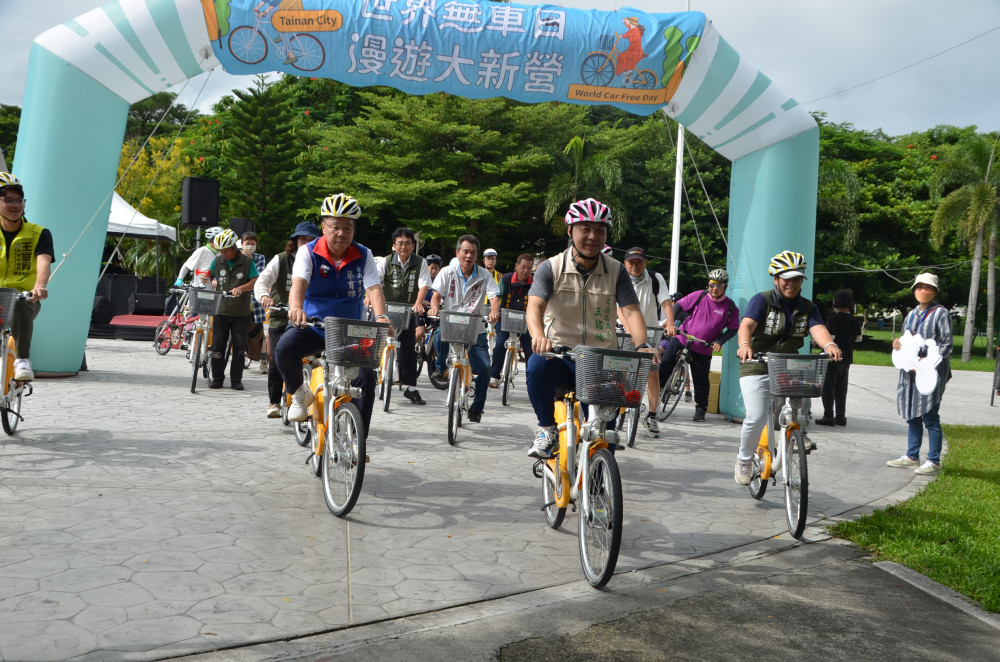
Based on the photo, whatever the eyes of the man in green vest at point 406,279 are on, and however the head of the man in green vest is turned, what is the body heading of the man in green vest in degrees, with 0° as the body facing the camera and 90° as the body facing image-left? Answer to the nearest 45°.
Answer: approximately 0°

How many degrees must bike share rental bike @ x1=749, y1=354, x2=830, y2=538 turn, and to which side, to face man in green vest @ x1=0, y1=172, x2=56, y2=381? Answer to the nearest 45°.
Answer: approximately 135° to its right

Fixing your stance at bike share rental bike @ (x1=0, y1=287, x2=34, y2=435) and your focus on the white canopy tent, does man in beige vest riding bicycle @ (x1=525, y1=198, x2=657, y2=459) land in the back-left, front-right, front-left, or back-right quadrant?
back-right

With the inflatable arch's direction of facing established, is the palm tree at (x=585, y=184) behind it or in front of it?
behind

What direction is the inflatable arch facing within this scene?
toward the camera

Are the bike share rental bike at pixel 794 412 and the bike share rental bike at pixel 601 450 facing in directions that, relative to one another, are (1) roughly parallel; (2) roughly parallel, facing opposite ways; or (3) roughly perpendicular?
roughly parallel

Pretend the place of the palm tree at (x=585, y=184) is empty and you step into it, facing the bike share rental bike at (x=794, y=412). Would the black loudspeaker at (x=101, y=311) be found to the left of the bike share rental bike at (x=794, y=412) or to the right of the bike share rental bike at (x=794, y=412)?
right

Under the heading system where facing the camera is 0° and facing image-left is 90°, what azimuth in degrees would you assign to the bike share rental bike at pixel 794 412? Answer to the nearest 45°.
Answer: approximately 315°

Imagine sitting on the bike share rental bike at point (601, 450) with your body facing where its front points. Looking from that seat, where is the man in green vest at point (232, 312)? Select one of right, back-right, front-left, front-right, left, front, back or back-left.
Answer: back

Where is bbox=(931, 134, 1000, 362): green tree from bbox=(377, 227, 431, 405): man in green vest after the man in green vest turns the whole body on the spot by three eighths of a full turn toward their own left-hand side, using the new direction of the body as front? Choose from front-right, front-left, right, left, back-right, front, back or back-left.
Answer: front

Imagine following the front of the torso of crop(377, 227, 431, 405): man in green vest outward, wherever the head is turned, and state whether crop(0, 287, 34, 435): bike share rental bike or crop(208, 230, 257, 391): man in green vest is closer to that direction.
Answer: the bike share rental bike

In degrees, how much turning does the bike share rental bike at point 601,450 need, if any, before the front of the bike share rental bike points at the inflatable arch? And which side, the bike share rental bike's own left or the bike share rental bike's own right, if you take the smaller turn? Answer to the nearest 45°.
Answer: approximately 180°

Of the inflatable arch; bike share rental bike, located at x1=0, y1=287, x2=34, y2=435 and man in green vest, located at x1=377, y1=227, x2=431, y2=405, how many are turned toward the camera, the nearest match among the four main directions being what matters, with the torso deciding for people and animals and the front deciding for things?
3

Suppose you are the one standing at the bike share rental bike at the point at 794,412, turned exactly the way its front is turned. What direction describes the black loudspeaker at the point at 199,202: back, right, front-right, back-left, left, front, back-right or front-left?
back

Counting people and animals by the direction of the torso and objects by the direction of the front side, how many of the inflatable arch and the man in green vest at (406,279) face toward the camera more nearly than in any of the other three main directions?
2

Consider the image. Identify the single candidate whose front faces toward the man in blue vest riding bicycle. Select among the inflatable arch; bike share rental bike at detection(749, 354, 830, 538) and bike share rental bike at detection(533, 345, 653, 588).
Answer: the inflatable arch

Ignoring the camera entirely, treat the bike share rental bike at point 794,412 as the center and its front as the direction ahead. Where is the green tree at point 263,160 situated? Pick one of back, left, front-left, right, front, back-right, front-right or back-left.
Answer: back

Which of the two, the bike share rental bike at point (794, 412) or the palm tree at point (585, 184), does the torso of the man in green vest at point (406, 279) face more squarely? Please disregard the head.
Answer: the bike share rental bike
